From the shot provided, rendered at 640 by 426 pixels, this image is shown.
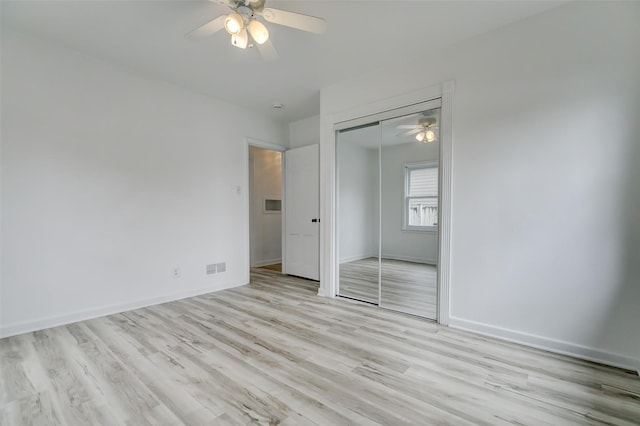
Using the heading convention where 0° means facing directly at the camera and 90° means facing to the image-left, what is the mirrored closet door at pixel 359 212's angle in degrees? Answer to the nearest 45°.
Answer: approximately 45°

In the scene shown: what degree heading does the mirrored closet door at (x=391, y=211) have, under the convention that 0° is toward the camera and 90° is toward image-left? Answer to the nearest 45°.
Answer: approximately 45°

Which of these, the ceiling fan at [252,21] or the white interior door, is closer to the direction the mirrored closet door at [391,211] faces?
the ceiling fan

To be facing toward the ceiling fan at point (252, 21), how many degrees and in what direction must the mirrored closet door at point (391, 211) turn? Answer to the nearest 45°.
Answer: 0° — it already faces it
